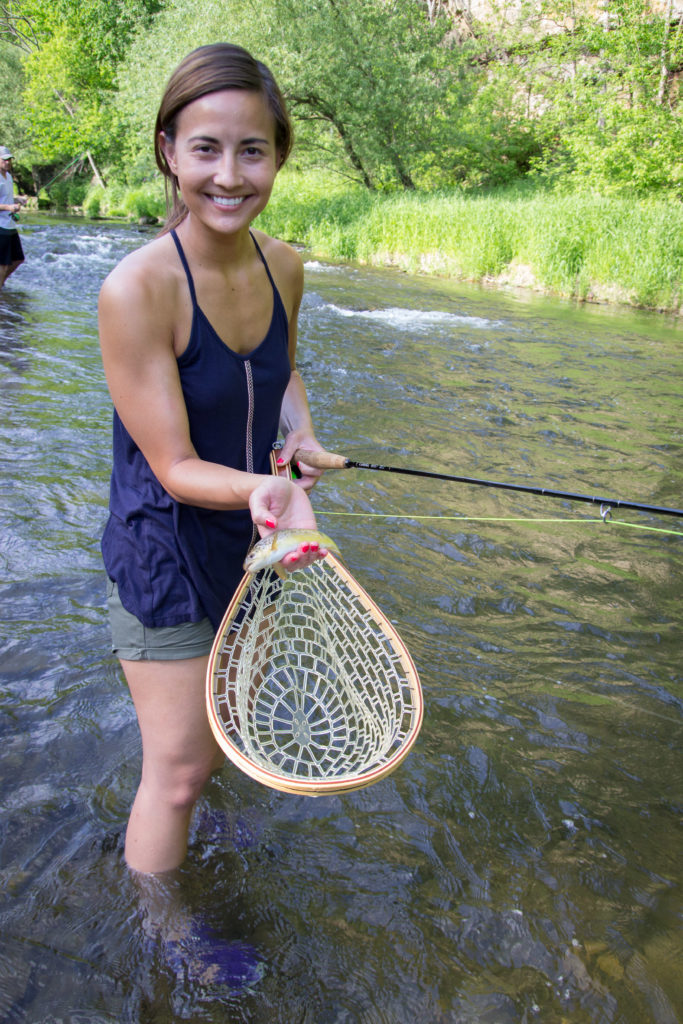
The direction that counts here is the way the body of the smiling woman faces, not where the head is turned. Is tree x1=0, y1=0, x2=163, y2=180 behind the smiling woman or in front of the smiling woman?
behind

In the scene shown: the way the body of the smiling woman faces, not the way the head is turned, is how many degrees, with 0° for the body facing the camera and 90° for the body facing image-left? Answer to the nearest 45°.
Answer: approximately 315°

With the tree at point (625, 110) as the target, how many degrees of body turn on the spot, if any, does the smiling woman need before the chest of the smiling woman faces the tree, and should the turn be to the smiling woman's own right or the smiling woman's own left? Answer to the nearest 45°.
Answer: approximately 90° to the smiling woman's own left

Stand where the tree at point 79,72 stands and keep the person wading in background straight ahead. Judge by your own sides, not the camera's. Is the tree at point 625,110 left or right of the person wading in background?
left
